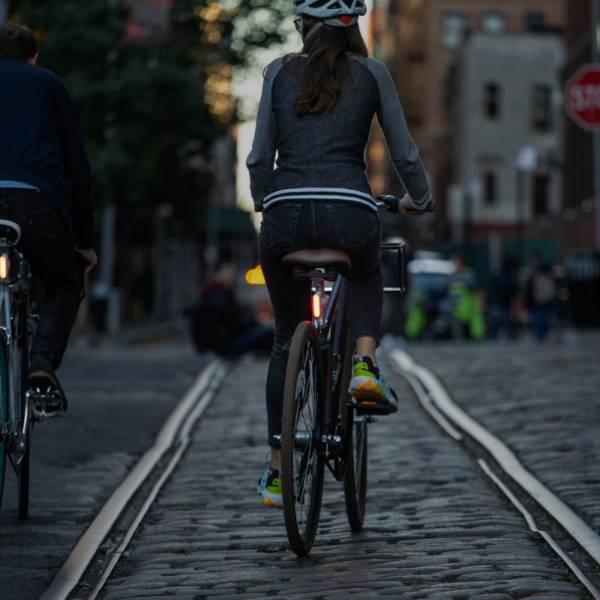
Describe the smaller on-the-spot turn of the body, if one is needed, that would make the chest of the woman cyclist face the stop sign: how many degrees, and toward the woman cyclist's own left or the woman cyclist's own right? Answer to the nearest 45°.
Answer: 0° — they already face it

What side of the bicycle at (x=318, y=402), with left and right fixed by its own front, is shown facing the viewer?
back

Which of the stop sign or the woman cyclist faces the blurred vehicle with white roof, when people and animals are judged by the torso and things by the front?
the woman cyclist

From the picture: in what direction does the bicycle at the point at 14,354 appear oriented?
away from the camera

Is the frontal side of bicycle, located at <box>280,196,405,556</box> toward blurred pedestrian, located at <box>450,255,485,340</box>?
yes

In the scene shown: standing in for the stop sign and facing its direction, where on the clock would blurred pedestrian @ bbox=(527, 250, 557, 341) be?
The blurred pedestrian is roughly at 6 o'clock from the stop sign.

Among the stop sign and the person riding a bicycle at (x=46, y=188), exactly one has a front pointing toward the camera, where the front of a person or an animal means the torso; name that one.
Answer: the stop sign

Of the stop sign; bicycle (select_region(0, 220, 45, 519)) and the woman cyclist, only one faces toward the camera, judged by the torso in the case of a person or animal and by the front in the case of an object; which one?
the stop sign

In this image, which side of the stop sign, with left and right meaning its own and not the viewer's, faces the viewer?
front

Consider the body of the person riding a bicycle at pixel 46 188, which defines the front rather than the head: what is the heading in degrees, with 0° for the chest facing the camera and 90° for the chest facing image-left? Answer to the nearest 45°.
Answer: approximately 180°

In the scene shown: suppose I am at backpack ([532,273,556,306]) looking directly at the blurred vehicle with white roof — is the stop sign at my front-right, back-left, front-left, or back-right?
back-left

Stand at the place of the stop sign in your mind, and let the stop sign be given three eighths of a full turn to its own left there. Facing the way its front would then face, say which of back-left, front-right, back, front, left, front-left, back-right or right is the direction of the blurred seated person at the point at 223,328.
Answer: back-left
